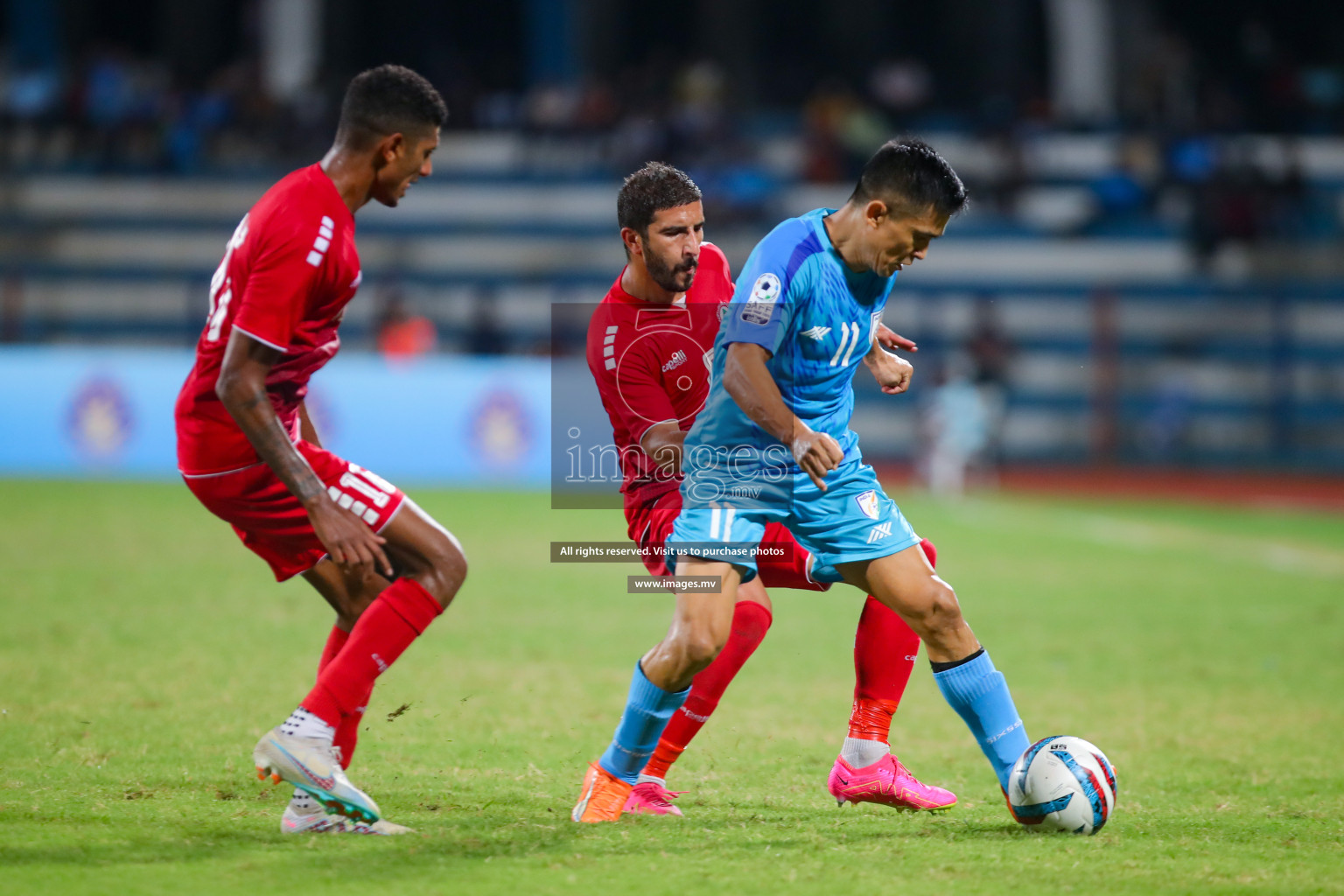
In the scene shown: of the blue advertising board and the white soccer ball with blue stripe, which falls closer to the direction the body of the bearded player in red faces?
the white soccer ball with blue stripe

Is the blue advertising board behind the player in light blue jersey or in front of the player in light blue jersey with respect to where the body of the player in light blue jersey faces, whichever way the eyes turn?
behind

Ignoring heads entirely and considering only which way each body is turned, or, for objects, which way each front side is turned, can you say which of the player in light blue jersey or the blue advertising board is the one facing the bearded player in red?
the blue advertising board

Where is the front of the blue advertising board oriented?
toward the camera

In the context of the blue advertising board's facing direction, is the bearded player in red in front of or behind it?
in front

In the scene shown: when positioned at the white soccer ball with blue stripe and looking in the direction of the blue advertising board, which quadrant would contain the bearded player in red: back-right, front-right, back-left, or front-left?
front-left

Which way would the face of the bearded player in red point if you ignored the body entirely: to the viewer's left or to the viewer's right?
to the viewer's right

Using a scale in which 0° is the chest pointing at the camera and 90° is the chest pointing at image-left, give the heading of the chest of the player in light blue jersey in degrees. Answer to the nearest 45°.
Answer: approximately 315°

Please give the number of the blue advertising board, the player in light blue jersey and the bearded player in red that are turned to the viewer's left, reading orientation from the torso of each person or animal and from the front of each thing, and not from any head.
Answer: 0

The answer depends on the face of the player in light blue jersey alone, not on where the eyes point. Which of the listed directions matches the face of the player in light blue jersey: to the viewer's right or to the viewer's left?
to the viewer's right

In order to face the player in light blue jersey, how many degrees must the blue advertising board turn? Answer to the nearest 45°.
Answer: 0° — it already faces them

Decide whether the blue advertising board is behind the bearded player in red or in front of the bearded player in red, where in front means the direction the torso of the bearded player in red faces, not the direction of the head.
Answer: behind

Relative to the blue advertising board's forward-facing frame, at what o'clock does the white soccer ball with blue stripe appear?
The white soccer ball with blue stripe is roughly at 12 o'clock from the blue advertising board.
